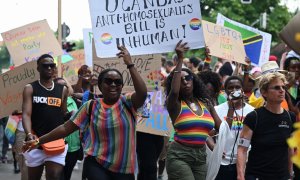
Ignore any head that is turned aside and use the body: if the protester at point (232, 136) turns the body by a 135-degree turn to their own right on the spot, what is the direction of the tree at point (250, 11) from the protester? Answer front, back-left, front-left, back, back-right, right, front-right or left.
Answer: front-right

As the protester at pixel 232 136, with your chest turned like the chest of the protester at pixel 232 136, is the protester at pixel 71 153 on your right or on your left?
on your right

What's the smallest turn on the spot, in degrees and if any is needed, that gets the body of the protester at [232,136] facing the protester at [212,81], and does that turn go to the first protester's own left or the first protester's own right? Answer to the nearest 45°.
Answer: approximately 180°

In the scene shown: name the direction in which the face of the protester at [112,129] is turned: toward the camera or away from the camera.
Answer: toward the camera

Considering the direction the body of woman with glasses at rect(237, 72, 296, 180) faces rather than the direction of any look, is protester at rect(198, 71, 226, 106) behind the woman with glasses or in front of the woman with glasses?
behind

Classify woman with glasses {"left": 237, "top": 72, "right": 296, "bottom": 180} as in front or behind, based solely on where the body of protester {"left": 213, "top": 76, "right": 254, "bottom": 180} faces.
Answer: in front

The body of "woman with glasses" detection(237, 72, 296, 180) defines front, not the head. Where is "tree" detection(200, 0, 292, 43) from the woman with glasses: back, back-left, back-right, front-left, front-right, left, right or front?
back-left

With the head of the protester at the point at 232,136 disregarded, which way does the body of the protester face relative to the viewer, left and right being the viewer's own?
facing the viewer

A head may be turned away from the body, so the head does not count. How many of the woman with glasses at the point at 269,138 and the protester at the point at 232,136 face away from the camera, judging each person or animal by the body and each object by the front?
0

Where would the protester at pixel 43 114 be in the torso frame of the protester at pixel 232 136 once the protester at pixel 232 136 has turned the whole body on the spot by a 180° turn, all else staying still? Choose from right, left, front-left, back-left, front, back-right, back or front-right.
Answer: left

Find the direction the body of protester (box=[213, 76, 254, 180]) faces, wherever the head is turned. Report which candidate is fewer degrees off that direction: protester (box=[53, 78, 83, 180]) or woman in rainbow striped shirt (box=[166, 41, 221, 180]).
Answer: the woman in rainbow striped shirt
